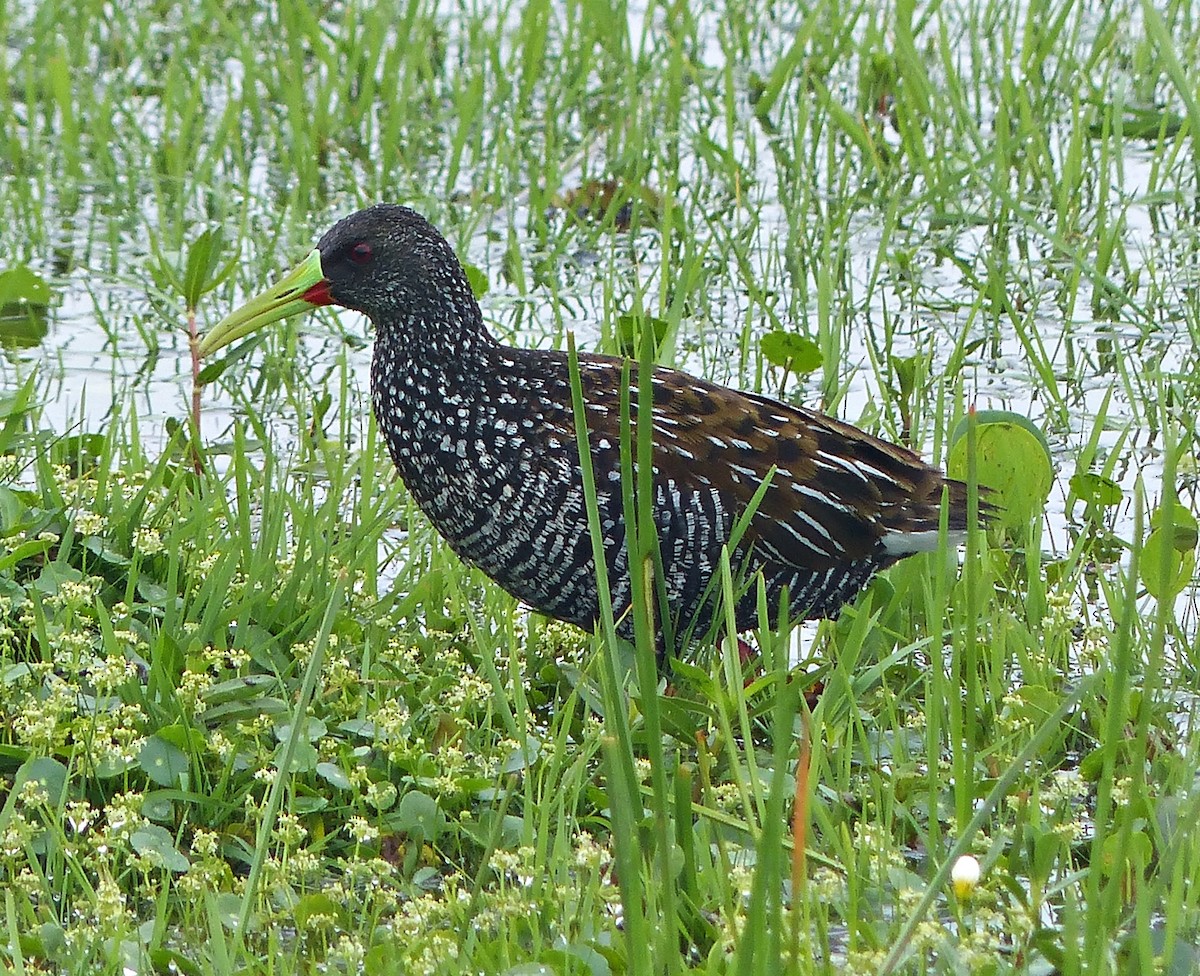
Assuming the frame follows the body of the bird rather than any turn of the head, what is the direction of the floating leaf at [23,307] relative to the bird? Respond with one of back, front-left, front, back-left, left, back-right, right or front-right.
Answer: front-right

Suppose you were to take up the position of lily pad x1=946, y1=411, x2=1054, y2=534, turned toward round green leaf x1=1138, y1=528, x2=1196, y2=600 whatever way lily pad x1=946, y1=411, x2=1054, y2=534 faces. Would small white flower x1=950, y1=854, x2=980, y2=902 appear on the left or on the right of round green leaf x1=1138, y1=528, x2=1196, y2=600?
right

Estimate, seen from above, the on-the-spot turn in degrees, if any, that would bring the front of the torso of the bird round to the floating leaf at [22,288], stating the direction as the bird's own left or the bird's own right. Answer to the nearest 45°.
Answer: approximately 45° to the bird's own right

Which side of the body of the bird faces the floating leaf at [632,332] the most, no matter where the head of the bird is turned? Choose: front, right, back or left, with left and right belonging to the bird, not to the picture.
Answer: right

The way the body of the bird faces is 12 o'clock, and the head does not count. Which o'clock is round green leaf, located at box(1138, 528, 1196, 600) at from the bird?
The round green leaf is roughly at 6 o'clock from the bird.

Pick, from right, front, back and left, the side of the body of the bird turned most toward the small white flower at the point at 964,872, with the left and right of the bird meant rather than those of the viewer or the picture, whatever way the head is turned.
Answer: left

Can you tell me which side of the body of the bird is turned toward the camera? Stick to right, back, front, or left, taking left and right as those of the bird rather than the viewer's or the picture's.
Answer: left

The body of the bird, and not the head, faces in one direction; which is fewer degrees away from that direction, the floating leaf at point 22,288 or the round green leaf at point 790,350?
the floating leaf

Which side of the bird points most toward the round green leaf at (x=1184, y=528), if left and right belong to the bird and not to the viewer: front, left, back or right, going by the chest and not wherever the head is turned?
back
